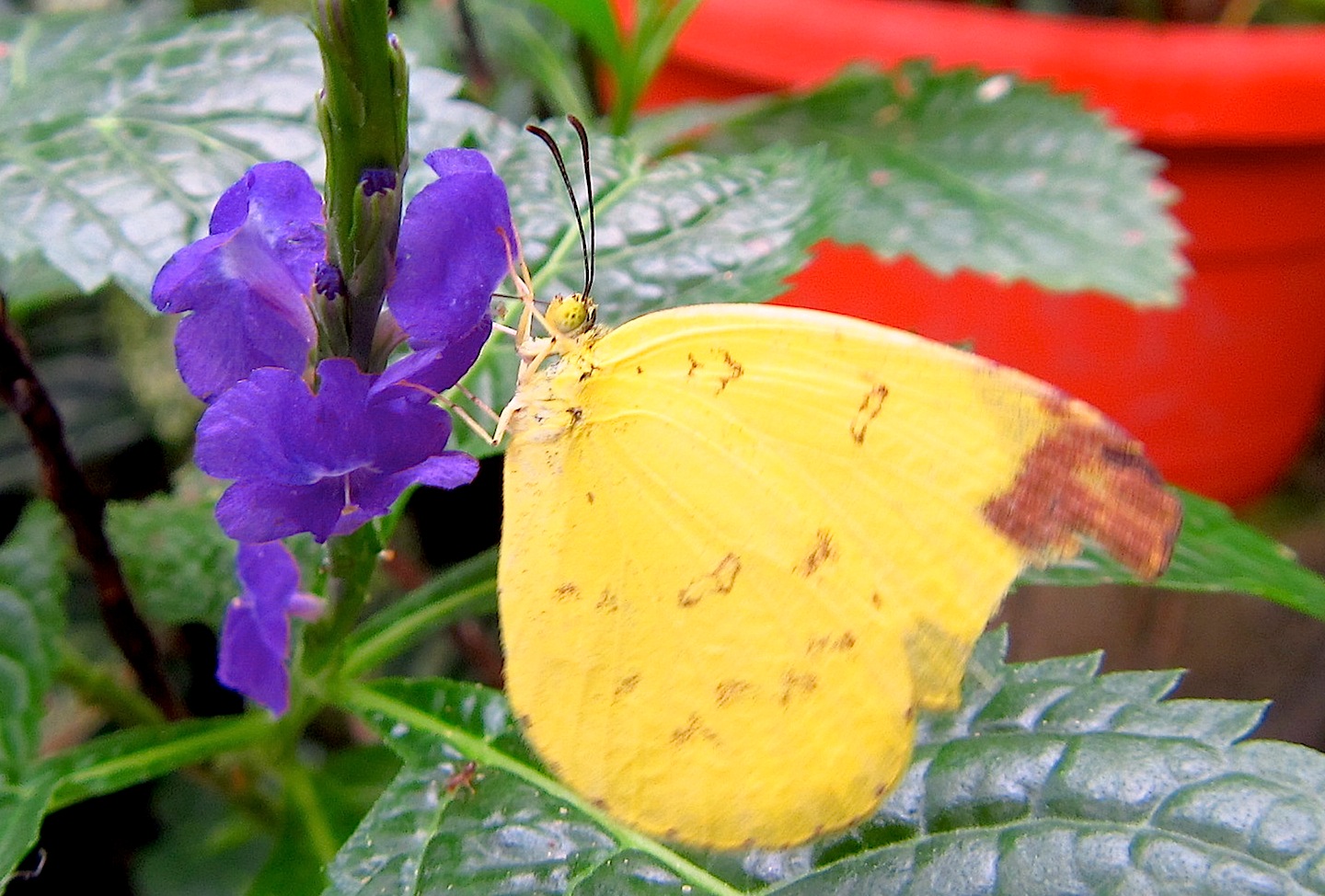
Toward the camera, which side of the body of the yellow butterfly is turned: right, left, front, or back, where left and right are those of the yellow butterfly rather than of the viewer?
left

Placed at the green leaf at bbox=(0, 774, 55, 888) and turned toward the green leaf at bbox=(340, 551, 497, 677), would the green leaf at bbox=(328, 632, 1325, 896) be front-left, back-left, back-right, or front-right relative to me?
front-right

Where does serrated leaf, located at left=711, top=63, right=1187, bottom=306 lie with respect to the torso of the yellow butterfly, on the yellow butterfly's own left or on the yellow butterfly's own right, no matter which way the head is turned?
on the yellow butterfly's own right

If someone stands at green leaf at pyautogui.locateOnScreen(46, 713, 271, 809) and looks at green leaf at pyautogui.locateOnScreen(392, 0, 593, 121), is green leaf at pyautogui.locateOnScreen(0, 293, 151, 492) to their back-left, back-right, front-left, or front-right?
front-left
